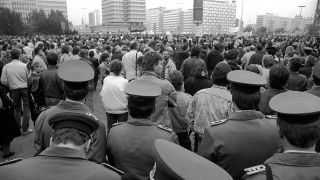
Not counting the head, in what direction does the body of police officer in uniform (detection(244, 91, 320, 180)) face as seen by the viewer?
away from the camera

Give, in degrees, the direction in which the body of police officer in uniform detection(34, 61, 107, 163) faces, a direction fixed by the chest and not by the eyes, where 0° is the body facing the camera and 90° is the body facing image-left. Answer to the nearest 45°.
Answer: approximately 180°

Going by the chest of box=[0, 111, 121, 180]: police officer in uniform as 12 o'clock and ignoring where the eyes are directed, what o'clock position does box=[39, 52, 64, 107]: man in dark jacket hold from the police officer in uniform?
The man in dark jacket is roughly at 12 o'clock from the police officer in uniform.

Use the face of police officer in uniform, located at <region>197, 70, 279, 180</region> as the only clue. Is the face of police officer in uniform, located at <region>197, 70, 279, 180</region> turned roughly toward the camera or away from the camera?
away from the camera

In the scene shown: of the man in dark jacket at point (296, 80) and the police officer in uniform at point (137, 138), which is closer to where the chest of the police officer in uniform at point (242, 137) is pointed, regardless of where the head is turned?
the man in dark jacket

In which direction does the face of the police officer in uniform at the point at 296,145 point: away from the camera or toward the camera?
away from the camera

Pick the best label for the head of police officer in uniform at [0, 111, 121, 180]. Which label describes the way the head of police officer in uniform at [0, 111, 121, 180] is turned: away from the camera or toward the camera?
away from the camera

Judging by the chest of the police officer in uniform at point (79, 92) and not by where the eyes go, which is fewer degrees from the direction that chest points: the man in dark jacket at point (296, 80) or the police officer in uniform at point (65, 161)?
the man in dark jacket

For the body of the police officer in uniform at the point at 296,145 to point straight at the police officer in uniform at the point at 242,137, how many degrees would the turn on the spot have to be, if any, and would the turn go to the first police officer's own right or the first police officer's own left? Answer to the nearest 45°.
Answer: approximately 45° to the first police officer's own left

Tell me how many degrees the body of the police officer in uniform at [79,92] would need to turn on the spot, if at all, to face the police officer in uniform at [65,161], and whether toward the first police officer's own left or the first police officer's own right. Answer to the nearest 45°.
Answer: approximately 180°

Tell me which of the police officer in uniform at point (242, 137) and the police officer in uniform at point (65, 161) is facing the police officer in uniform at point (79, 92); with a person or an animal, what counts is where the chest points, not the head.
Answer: the police officer in uniform at point (65, 161)

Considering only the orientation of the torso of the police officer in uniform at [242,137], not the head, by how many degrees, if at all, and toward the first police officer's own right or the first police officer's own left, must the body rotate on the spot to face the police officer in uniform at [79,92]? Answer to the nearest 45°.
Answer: approximately 90° to the first police officer's own left

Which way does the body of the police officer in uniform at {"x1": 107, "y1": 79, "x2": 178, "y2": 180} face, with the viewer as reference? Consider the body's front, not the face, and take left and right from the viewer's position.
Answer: facing away from the viewer

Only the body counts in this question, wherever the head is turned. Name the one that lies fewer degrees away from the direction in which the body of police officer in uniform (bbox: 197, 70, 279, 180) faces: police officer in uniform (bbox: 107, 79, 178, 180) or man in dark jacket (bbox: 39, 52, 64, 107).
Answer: the man in dark jacket
